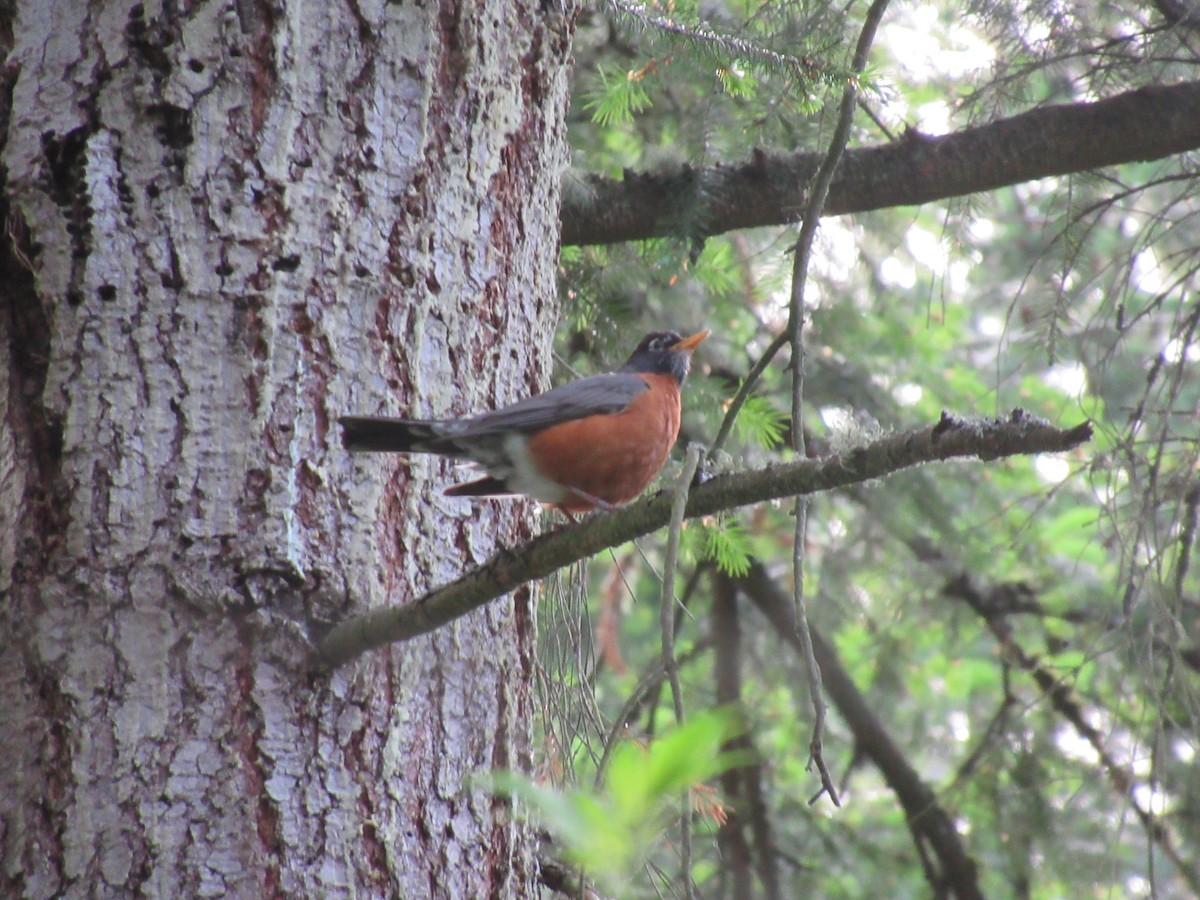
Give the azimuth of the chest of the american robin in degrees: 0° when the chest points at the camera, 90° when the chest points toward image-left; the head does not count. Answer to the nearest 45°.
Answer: approximately 270°

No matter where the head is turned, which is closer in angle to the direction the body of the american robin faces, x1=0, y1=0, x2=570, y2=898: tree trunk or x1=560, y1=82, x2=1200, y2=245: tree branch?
the tree branch

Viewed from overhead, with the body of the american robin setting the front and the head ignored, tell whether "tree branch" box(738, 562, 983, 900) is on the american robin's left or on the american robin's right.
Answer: on the american robin's left

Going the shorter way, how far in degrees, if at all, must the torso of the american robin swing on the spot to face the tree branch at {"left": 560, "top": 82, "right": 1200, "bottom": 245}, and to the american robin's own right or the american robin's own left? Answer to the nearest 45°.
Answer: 0° — it already faces it
